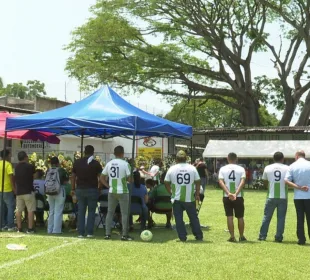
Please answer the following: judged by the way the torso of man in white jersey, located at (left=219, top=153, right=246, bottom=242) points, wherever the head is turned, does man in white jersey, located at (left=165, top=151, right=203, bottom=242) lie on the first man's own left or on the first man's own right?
on the first man's own left

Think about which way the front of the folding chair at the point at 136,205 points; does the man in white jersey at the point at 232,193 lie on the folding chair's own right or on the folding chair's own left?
on the folding chair's own right

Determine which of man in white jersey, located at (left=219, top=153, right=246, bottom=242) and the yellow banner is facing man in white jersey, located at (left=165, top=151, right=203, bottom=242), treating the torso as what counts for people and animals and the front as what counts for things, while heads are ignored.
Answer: the yellow banner

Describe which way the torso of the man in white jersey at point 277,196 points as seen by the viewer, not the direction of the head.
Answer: away from the camera

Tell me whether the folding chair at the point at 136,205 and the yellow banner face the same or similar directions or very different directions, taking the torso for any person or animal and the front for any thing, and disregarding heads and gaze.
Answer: very different directions

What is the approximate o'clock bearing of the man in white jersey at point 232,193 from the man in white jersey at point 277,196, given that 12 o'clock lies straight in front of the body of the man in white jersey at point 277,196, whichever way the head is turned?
the man in white jersey at point 232,193 is roughly at 8 o'clock from the man in white jersey at point 277,196.

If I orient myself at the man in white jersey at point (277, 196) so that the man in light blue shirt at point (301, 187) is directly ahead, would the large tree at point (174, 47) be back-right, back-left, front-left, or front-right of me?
back-left

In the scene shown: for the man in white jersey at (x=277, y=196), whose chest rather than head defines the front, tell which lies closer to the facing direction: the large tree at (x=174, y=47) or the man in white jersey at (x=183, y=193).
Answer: the large tree

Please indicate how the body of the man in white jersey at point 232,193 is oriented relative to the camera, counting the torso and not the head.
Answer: away from the camera
